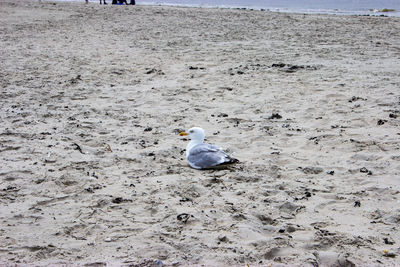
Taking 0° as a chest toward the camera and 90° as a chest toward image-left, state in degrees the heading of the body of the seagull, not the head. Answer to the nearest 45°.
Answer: approximately 90°
